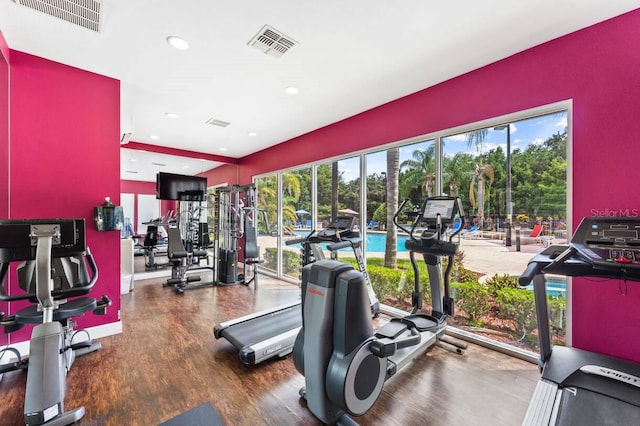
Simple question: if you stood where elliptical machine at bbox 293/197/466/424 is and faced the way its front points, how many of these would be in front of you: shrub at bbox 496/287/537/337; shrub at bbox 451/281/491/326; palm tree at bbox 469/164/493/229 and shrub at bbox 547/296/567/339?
4

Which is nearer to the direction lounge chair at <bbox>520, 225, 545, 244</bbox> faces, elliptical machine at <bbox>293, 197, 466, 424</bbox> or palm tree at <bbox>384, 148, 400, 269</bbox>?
the palm tree

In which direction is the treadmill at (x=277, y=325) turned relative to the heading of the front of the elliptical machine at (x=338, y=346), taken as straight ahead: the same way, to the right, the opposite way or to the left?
the same way

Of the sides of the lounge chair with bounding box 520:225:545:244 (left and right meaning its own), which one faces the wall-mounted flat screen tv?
front

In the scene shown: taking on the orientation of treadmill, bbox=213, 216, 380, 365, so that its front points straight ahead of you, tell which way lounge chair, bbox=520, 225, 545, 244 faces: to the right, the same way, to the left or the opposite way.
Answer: to the left

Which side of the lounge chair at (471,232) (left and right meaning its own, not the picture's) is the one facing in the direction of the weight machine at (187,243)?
front

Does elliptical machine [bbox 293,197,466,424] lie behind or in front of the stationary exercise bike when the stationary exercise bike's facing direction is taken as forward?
in front

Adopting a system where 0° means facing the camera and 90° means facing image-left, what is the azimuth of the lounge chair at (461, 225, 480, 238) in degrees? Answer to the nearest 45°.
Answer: approximately 90°

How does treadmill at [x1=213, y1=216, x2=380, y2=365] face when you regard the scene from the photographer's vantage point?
facing away from the viewer and to the right of the viewer

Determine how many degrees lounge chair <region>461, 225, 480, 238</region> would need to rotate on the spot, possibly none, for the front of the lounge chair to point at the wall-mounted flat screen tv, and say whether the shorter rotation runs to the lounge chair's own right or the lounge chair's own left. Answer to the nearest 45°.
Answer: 0° — it already faces it

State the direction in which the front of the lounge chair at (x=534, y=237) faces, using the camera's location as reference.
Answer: facing to the left of the viewer

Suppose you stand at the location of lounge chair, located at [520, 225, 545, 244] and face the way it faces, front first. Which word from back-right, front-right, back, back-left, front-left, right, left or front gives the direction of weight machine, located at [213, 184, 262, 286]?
front
